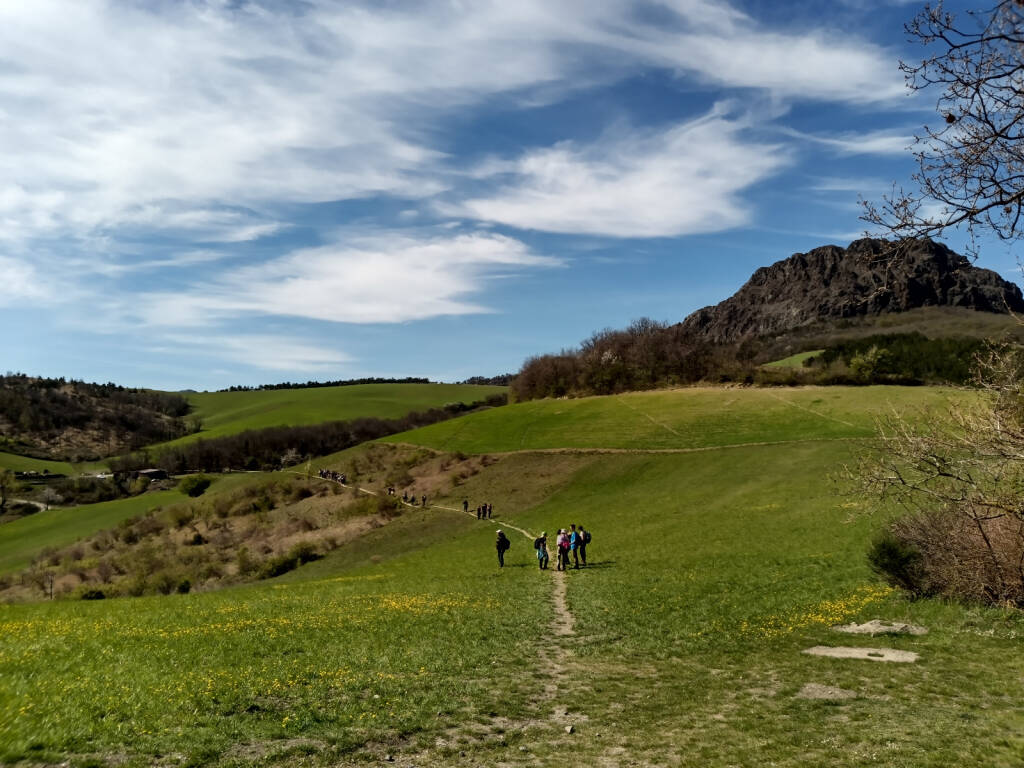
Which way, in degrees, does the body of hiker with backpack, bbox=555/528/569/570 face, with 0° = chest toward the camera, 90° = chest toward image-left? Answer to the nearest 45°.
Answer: approximately 180°

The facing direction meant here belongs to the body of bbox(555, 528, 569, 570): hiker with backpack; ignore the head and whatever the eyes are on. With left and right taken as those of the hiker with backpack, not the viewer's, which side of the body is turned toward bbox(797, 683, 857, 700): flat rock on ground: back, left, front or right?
back

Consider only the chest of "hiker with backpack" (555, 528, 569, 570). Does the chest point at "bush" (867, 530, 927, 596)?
no

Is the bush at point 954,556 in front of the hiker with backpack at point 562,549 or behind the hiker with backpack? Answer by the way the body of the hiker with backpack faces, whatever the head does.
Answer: behind

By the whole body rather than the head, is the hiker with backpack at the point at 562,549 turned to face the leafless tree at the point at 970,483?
no

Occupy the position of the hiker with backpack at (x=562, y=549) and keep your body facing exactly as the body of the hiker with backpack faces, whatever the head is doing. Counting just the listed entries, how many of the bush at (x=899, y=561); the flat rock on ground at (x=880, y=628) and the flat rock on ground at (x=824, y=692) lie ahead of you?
0

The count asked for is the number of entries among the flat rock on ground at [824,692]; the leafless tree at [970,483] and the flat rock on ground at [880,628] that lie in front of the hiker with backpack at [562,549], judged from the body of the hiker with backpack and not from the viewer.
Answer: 0

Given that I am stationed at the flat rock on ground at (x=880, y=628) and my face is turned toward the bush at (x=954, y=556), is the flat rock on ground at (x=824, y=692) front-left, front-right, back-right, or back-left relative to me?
back-right
